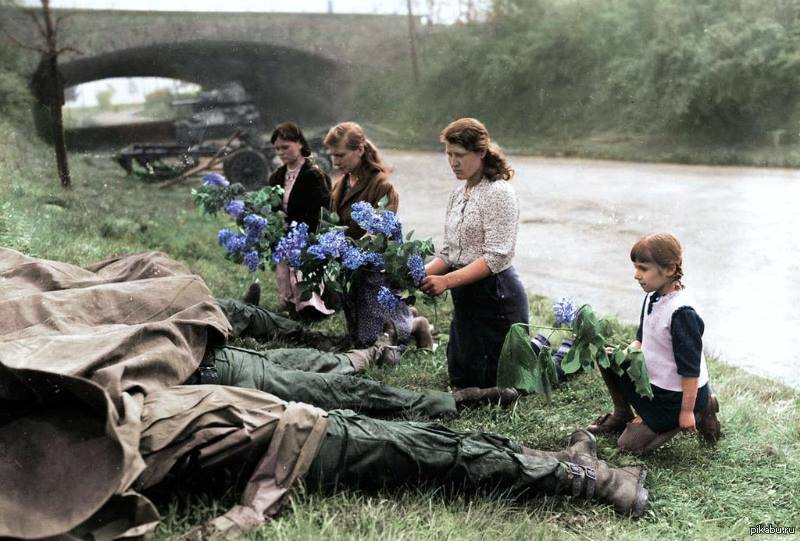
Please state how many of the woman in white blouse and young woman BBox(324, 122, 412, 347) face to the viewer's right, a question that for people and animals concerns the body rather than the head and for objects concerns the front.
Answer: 0

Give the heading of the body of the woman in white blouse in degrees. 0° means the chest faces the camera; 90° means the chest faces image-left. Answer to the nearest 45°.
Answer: approximately 45°

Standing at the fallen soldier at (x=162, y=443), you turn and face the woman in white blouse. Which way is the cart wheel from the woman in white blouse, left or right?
left

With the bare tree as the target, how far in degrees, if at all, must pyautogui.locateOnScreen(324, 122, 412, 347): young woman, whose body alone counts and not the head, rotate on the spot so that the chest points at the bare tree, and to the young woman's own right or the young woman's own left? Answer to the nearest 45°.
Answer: approximately 90° to the young woman's own right

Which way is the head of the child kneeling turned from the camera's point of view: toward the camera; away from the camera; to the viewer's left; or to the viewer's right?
to the viewer's left

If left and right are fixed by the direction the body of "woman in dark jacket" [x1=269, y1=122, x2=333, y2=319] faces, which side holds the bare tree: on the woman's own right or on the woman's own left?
on the woman's own right

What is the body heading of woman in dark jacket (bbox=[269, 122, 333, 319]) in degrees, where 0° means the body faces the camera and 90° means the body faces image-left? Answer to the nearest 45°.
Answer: approximately 45°

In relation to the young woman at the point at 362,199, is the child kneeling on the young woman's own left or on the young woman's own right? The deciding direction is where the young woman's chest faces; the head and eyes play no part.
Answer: on the young woman's own left

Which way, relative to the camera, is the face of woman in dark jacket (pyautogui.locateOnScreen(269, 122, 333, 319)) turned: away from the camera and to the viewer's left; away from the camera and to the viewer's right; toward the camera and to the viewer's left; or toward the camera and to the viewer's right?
toward the camera and to the viewer's left
